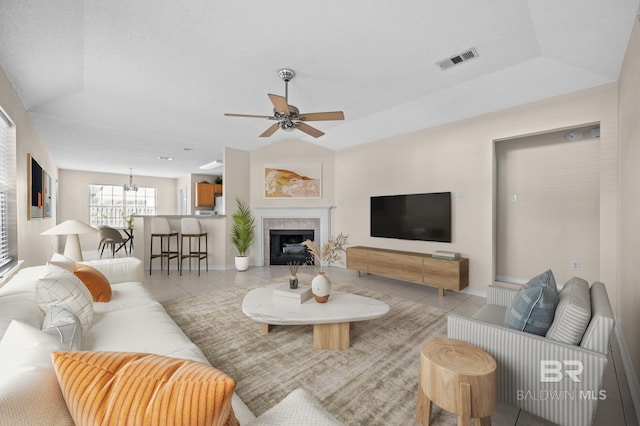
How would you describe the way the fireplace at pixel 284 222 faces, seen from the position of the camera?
facing the viewer

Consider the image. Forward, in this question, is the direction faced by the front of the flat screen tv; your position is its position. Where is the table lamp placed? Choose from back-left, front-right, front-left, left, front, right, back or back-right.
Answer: front

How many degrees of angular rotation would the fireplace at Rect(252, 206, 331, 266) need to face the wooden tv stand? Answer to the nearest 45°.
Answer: approximately 45° to its left

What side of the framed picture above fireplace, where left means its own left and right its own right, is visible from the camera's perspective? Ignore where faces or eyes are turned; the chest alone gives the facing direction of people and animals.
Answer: front

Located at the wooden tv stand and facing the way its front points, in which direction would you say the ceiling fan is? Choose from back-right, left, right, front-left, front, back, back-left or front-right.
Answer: front

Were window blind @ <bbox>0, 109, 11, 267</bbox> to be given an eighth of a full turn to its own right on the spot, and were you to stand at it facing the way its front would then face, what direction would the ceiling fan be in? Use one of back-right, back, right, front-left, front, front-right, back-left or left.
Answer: front

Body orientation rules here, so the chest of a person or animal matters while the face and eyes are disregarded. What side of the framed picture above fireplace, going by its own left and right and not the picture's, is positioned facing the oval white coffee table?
front

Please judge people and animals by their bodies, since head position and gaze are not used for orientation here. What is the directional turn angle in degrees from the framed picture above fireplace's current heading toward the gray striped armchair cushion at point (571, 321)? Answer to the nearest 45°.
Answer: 0° — it already faces it

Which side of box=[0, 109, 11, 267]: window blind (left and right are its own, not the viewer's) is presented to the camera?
right

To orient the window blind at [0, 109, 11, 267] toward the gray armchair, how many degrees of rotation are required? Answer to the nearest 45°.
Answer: approximately 45° to its right

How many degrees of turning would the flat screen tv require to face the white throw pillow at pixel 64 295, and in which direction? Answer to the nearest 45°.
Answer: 0° — it already faces it

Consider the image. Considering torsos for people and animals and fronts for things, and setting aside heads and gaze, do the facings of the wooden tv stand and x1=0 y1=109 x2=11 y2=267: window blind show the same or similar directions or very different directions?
very different directions

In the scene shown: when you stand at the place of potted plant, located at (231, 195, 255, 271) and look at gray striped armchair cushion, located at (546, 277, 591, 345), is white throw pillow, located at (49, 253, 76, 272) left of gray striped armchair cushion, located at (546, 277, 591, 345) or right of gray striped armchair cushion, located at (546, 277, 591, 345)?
right

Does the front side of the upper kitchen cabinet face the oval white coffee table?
yes

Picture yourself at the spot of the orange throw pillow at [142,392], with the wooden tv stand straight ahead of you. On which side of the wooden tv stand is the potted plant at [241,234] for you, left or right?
left

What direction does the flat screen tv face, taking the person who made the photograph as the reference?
facing the viewer and to the left of the viewer
